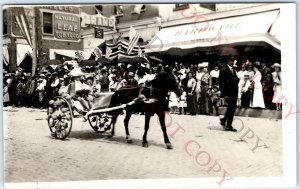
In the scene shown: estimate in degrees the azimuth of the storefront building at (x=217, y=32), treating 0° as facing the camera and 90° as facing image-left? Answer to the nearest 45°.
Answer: approximately 45°

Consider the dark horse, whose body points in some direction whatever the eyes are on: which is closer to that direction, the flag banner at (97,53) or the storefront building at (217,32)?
the storefront building

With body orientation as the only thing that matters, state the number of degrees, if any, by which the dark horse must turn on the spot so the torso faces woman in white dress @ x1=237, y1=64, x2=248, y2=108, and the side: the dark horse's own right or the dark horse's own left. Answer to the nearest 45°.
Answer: approximately 45° to the dark horse's own left

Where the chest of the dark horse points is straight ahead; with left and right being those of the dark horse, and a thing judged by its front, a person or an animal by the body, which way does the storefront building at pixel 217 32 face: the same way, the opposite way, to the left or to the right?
to the right

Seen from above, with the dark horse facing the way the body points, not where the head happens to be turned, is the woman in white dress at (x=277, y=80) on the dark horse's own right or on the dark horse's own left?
on the dark horse's own left

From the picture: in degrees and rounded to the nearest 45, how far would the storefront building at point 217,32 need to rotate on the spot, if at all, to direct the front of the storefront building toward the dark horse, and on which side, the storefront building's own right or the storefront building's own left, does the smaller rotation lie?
approximately 45° to the storefront building's own right

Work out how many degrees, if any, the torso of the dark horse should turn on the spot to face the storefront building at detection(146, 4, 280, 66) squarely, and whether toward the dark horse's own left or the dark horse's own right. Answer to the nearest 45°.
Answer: approximately 45° to the dark horse's own left

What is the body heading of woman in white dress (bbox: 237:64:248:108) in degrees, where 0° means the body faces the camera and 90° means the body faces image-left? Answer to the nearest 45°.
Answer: approximately 0°
